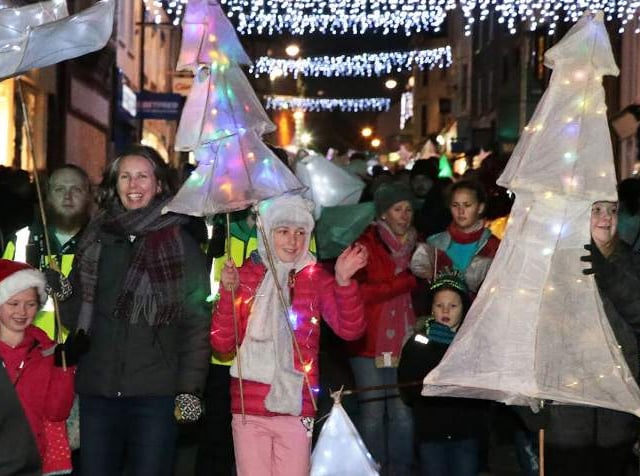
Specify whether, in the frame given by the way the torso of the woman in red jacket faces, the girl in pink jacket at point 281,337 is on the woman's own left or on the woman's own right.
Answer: on the woman's own right

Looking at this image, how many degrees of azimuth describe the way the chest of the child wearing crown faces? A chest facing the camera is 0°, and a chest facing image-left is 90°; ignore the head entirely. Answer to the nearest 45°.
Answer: approximately 0°

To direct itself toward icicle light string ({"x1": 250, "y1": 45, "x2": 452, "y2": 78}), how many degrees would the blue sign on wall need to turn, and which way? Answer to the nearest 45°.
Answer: approximately 90° to its left

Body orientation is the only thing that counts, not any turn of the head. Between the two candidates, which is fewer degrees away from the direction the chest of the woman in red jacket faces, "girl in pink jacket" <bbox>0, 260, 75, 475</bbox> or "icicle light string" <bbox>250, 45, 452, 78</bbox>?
the girl in pink jacket

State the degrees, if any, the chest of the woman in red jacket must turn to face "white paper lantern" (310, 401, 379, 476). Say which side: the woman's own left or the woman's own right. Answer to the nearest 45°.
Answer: approximately 45° to the woman's own right

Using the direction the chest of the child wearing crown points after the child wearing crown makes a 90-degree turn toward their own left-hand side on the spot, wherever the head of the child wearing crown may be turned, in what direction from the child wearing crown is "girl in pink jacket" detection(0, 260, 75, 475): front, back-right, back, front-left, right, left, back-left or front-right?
back-right

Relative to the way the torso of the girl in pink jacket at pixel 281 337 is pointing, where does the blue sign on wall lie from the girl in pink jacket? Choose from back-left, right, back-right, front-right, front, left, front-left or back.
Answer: back
